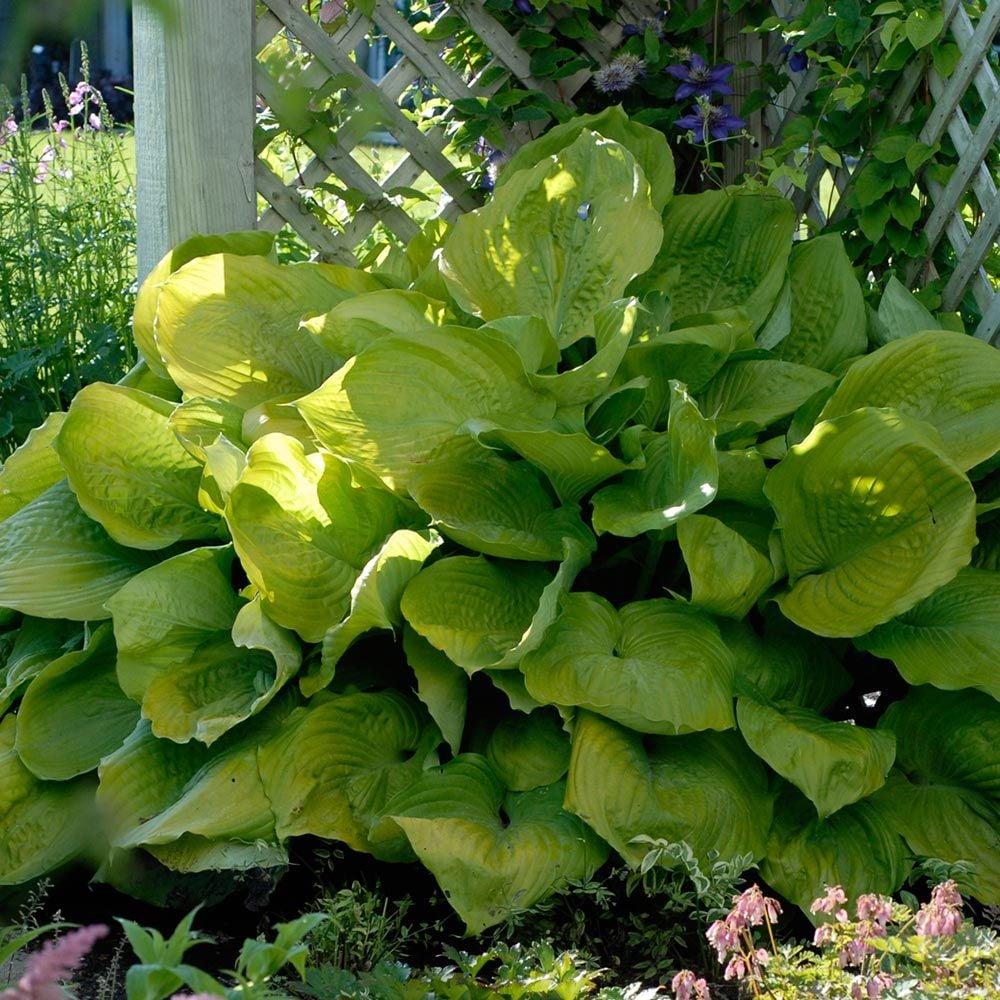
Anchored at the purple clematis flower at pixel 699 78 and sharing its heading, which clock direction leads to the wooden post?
The wooden post is roughly at 2 o'clock from the purple clematis flower.

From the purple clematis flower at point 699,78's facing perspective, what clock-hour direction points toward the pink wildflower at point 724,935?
The pink wildflower is roughly at 12 o'clock from the purple clematis flower.

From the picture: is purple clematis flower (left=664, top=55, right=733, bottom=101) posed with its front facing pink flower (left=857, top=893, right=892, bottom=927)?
yes

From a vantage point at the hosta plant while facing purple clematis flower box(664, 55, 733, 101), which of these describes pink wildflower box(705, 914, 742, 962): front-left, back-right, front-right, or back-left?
back-right

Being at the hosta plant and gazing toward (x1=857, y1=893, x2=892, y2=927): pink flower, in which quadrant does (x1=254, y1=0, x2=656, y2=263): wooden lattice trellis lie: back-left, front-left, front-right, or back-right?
back-left

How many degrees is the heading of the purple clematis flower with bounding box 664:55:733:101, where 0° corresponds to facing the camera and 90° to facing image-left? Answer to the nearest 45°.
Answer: approximately 0°

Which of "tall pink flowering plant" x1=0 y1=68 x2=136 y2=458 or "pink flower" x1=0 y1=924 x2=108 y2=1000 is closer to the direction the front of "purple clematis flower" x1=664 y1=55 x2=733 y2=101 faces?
the pink flower

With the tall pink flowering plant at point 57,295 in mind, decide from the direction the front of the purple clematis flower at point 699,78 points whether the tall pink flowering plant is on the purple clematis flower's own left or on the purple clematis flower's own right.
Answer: on the purple clematis flower's own right
